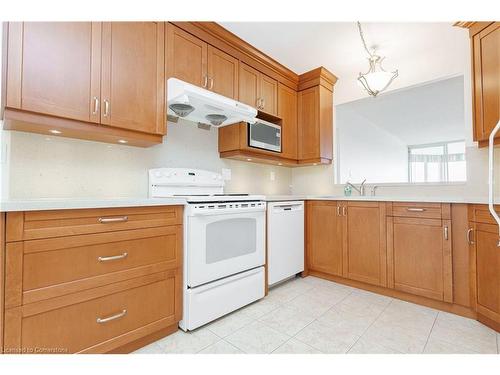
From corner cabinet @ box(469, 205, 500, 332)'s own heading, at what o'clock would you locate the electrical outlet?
The electrical outlet is roughly at 1 o'clock from the corner cabinet.

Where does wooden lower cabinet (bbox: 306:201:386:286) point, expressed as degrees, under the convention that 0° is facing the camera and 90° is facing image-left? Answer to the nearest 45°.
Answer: approximately 45°

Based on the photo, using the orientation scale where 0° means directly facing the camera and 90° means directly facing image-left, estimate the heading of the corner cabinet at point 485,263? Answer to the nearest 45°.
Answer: approximately 45°

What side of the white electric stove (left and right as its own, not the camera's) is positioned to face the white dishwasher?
left

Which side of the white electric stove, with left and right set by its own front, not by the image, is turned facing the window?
left

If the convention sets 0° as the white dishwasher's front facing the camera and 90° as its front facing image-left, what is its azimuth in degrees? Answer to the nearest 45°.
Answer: approximately 315°

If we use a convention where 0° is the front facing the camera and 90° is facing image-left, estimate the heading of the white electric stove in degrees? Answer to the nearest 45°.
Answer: approximately 315°
